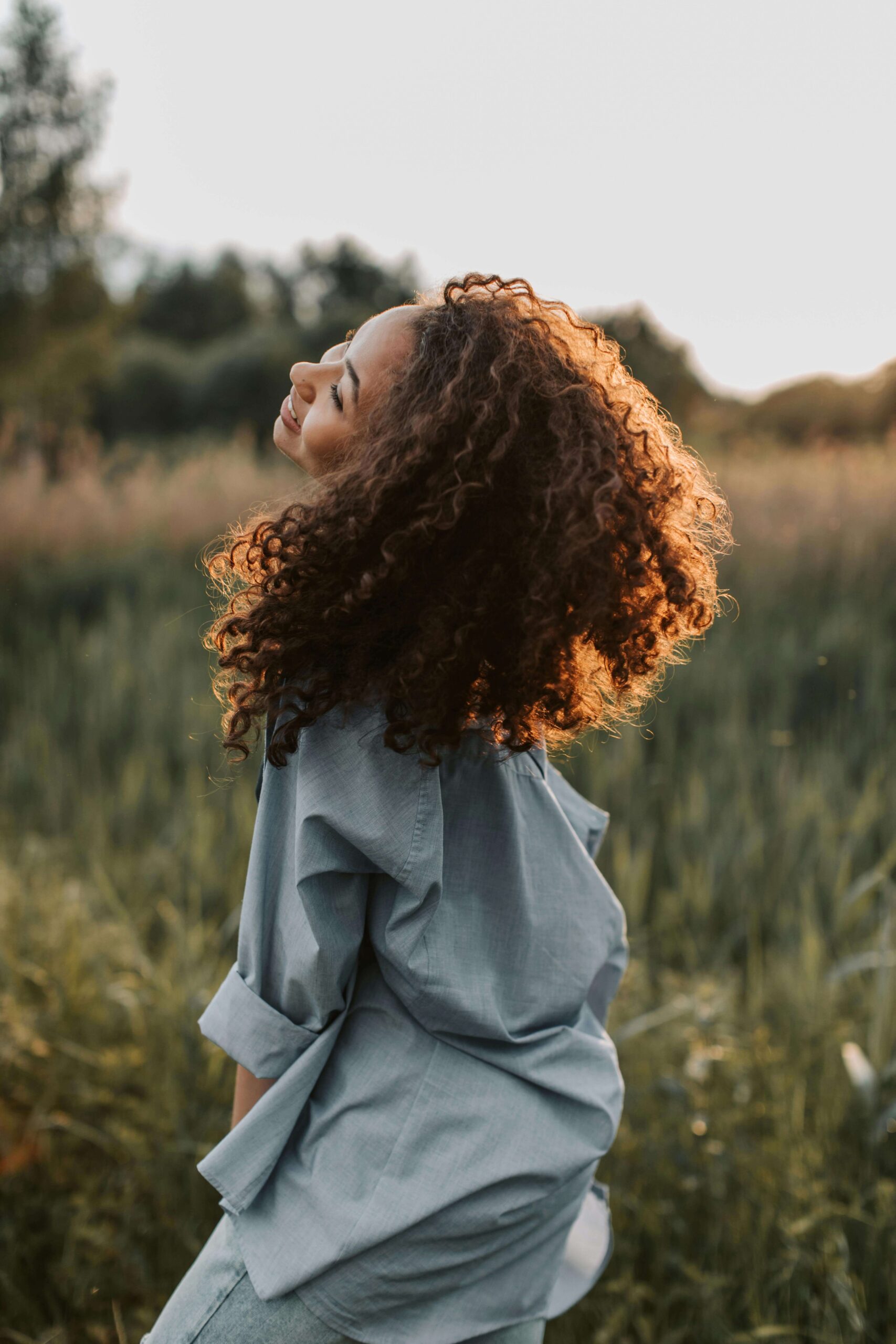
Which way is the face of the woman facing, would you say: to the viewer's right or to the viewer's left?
to the viewer's left

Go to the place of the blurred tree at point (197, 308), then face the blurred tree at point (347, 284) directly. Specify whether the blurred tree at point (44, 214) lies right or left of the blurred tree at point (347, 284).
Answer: right

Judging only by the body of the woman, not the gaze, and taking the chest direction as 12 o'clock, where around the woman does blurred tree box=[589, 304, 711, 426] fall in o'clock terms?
The blurred tree is roughly at 2 o'clock from the woman.

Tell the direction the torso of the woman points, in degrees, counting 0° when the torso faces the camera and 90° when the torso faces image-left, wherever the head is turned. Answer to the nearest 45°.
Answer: approximately 135°
